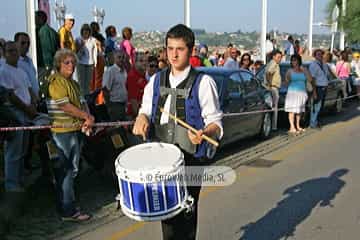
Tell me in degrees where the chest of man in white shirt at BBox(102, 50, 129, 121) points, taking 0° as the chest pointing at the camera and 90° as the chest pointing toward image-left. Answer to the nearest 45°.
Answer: approximately 315°

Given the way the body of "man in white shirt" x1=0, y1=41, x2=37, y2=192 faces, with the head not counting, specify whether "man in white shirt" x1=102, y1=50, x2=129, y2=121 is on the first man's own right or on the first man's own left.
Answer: on the first man's own left

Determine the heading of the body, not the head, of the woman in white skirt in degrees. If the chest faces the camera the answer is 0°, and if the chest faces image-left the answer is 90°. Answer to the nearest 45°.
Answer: approximately 0°

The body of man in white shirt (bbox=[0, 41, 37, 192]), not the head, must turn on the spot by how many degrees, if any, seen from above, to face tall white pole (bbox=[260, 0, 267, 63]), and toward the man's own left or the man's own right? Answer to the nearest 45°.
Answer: approximately 90° to the man's own left

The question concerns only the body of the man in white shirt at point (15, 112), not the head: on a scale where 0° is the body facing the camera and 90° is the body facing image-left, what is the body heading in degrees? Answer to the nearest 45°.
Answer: approximately 315°

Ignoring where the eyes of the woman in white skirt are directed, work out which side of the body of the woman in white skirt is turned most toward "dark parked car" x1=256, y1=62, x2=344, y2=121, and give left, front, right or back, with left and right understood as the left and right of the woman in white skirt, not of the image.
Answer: back

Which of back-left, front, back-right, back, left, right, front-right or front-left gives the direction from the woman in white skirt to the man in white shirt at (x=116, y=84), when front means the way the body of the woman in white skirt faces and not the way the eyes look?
front-right

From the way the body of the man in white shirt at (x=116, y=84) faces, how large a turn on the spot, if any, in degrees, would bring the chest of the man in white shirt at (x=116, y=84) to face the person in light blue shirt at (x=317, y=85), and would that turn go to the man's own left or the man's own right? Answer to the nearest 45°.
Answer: approximately 90° to the man's own left

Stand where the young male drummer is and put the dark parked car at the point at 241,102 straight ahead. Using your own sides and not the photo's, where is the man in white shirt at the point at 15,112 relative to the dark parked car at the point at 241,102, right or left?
left

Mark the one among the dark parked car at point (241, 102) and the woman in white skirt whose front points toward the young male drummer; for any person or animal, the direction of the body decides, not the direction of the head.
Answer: the woman in white skirt
